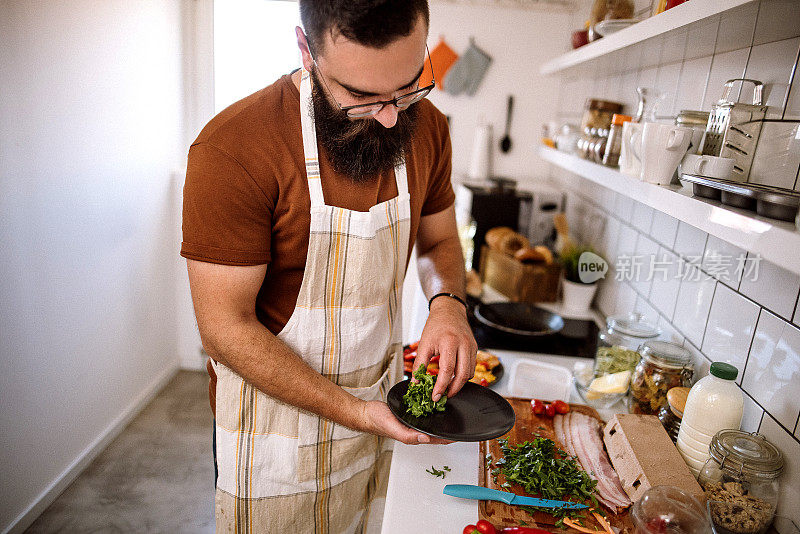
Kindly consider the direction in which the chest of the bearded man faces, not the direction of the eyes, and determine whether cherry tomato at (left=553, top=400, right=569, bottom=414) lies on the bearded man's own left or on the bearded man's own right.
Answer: on the bearded man's own left

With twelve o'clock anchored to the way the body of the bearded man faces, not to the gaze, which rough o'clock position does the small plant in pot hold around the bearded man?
The small plant in pot is roughly at 9 o'clock from the bearded man.

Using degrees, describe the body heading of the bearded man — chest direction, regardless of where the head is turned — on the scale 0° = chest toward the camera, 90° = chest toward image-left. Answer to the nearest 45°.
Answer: approximately 315°

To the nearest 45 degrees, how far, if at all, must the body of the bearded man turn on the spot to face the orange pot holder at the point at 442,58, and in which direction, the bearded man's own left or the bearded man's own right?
approximately 135° to the bearded man's own left

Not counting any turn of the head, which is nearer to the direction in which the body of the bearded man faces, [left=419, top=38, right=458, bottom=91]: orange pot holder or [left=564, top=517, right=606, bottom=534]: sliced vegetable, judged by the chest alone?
the sliced vegetable

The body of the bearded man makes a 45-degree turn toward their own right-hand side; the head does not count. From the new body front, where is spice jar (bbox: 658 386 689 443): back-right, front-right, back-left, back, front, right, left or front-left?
left

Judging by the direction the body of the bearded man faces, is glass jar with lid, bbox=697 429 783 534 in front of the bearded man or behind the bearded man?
in front

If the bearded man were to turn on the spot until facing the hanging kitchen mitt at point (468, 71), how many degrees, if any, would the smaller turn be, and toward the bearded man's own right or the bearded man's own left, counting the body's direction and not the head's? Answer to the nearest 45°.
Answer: approximately 135° to the bearded man's own left

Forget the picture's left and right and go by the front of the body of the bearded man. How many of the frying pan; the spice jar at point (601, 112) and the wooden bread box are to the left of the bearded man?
3

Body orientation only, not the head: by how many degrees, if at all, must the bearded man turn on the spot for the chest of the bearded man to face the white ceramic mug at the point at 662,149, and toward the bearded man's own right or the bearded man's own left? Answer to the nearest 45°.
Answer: approximately 45° to the bearded man's own left

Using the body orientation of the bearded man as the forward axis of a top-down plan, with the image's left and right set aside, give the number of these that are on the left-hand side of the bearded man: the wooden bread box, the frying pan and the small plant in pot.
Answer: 3

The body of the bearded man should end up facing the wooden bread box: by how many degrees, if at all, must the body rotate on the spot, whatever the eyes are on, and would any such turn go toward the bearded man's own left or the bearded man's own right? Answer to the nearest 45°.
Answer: approximately 90° to the bearded man's own left

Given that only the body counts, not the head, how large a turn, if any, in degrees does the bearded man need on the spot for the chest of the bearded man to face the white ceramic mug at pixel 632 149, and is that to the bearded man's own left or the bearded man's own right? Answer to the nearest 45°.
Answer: approximately 45° to the bearded man's own left

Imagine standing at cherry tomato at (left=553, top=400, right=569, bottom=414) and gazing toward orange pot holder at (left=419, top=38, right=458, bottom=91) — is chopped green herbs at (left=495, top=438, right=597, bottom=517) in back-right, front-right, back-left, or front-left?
back-left

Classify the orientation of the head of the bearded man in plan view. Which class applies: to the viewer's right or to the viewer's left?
to the viewer's right
